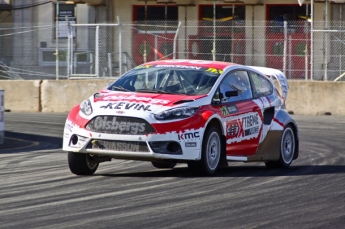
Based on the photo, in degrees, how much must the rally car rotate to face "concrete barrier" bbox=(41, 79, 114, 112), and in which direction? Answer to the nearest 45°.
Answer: approximately 135° to its right

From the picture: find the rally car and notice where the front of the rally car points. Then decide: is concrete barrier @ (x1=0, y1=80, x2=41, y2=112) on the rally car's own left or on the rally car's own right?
on the rally car's own right

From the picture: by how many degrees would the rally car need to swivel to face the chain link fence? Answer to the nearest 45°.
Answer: approximately 135° to its right

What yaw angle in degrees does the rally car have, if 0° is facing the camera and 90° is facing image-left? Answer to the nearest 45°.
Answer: approximately 45°
